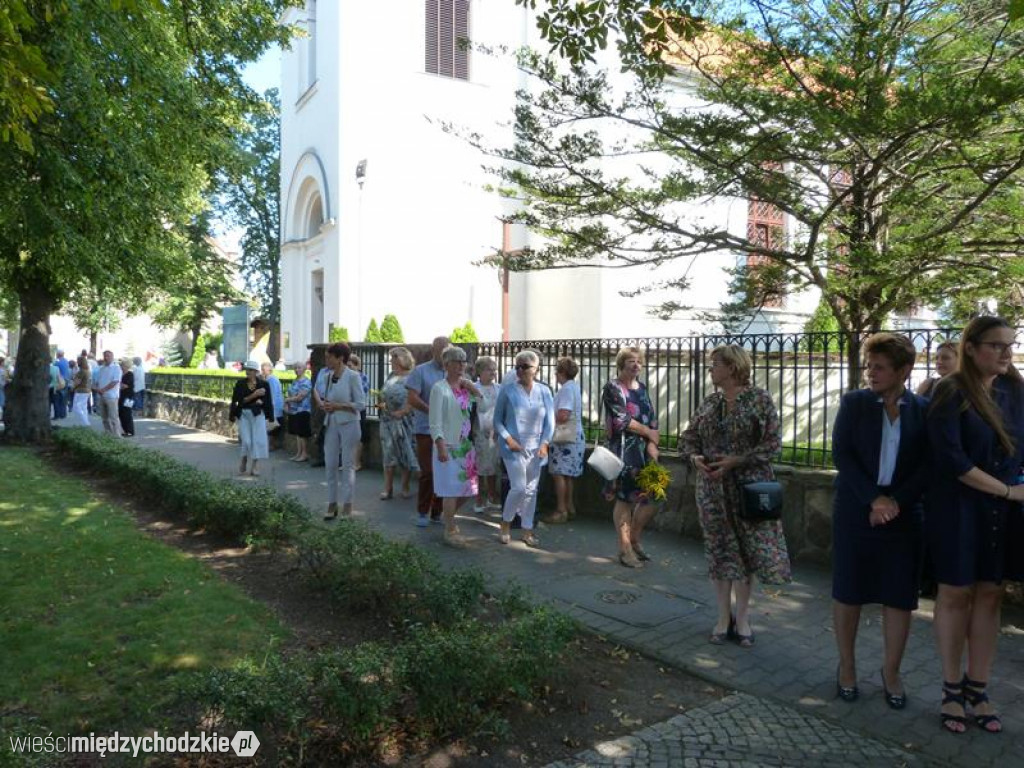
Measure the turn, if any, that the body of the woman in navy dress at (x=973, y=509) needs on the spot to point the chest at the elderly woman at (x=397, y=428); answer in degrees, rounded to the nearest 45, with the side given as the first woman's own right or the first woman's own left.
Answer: approximately 180°

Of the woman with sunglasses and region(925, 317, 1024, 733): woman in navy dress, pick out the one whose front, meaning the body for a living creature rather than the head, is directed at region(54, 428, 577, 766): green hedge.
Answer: the woman with sunglasses

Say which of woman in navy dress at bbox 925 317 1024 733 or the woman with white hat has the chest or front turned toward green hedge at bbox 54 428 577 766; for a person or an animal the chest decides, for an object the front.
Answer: the woman with white hat

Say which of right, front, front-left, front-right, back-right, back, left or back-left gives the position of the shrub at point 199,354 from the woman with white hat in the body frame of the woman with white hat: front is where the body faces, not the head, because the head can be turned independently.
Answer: back

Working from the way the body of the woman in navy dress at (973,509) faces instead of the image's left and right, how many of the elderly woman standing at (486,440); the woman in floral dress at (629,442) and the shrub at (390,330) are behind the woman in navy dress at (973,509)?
3
